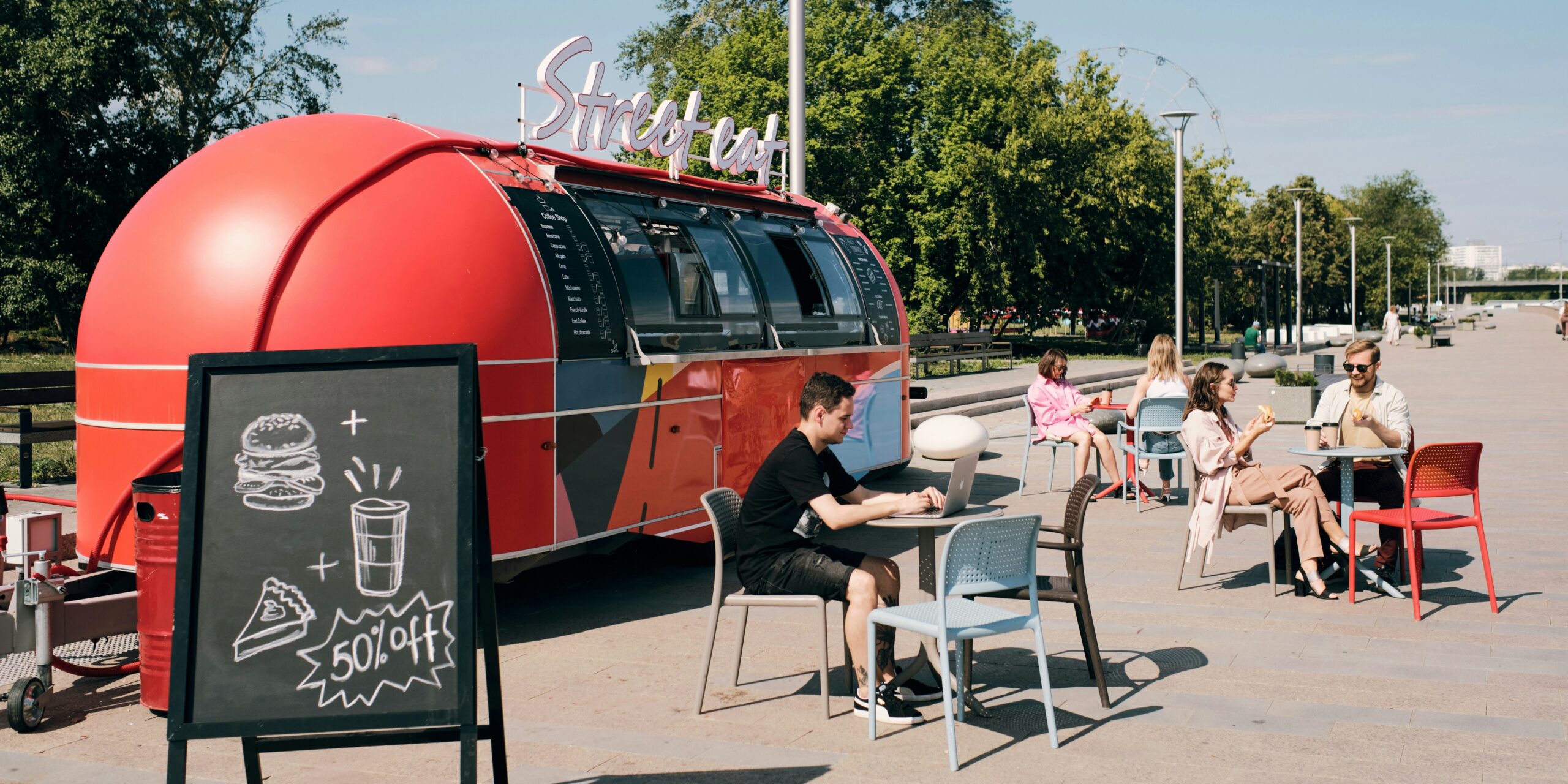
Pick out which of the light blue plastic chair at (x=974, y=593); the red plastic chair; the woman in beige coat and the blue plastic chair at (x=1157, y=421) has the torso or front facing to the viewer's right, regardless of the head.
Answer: the woman in beige coat

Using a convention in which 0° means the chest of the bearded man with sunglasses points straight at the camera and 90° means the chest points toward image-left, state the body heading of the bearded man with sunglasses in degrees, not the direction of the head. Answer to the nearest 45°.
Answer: approximately 45°

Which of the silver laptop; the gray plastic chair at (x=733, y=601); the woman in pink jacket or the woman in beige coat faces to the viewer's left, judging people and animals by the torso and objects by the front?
the silver laptop

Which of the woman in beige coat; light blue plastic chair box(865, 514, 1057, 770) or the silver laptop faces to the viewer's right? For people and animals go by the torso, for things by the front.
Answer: the woman in beige coat

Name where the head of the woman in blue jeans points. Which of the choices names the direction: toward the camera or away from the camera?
away from the camera

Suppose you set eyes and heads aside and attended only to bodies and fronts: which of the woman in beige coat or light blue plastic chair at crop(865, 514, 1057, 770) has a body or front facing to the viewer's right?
the woman in beige coat

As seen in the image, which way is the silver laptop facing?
to the viewer's left

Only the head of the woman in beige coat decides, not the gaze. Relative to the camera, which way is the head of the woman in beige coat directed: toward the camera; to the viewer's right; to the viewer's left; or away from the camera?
to the viewer's right

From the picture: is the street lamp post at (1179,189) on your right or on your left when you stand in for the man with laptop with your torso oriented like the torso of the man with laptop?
on your left

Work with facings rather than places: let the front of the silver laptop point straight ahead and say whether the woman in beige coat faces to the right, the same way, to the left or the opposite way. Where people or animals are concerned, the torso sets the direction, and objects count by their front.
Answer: the opposite way

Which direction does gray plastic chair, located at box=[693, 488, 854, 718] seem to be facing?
to the viewer's right

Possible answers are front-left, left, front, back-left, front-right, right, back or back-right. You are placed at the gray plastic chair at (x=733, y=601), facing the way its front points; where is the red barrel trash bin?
back
